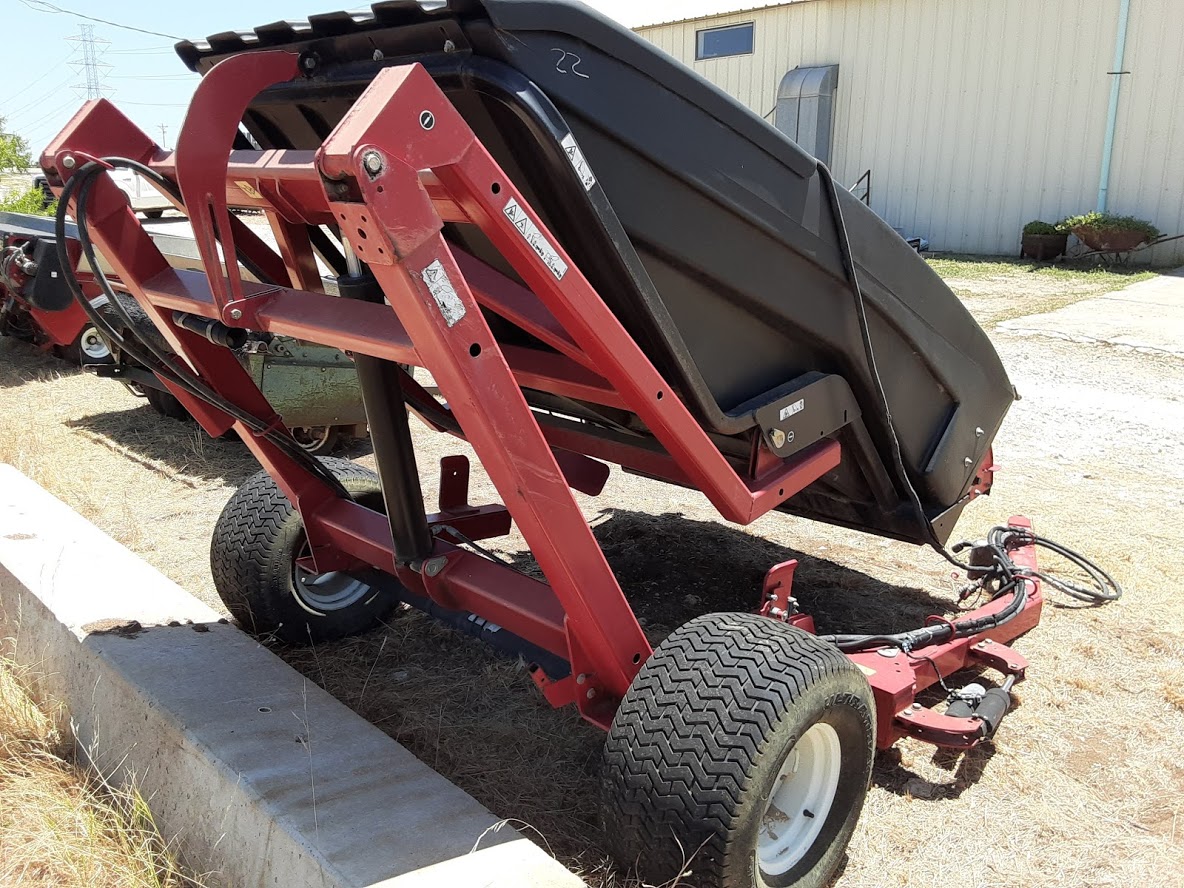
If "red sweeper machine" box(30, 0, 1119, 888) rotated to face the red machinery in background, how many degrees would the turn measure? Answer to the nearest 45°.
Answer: approximately 90° to its left

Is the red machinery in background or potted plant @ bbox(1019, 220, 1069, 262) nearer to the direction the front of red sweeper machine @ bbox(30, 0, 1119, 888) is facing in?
the potted plant

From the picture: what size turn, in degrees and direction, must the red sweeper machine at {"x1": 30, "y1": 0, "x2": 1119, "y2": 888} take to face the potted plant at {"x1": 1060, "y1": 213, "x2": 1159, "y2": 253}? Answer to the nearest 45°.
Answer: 0° — it already faces it

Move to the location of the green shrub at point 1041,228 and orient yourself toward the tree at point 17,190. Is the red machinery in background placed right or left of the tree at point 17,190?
left

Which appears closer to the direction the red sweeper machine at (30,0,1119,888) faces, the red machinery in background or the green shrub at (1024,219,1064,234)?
the green shrub

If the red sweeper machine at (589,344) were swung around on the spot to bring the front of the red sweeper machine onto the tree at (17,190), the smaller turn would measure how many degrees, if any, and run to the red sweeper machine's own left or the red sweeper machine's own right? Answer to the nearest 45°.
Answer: approximately 90° to the red sweeper machine's own left

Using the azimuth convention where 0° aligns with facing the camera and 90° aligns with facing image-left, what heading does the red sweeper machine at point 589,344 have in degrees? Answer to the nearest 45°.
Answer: approximately 225°

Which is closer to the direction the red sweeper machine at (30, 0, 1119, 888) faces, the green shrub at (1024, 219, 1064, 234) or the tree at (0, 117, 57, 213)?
the green shrub

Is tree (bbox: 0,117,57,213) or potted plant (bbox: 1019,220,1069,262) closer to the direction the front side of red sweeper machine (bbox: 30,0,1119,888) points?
the potted plant
